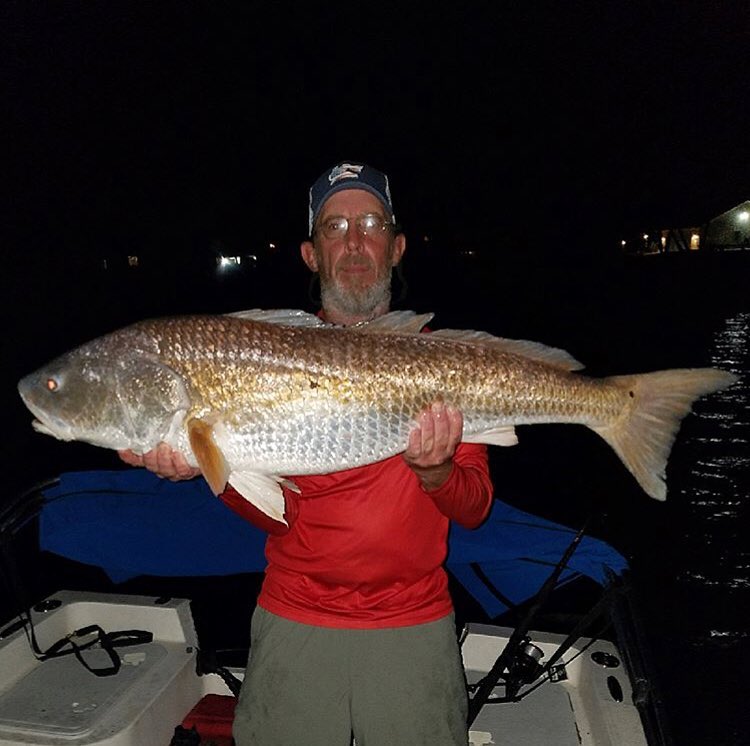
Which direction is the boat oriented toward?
toward the camera

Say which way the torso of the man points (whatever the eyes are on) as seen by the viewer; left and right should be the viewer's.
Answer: facing the viewer
